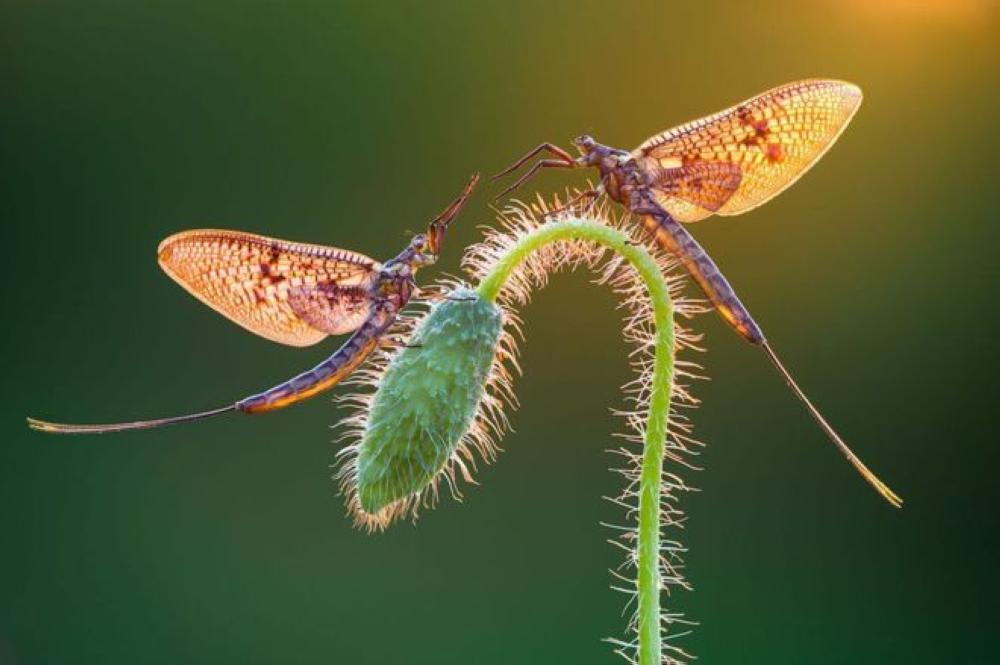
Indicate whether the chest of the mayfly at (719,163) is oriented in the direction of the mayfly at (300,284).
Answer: yes

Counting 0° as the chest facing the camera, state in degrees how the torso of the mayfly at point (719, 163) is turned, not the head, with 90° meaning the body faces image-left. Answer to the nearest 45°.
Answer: approximately 90°

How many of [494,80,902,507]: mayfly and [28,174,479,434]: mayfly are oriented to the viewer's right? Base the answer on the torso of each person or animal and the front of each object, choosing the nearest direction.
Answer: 1

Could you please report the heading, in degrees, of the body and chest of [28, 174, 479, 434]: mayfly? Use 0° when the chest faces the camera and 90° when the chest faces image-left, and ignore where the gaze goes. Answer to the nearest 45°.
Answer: approximately 270°

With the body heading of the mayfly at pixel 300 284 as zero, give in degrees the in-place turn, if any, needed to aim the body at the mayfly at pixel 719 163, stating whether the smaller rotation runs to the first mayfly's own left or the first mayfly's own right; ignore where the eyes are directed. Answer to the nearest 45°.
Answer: approximately 45° to the first mayfly's own right
